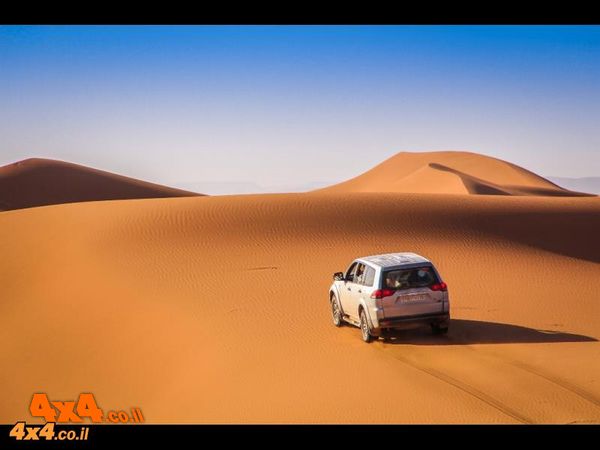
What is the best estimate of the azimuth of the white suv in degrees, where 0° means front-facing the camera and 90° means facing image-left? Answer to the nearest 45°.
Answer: approximately 135°
